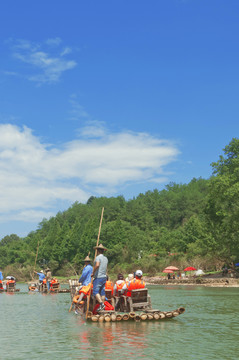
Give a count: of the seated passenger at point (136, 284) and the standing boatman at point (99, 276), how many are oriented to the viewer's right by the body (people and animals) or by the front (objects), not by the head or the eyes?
0

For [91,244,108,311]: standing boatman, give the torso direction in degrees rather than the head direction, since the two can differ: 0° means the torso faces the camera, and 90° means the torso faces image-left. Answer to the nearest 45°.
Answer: approximately 135°

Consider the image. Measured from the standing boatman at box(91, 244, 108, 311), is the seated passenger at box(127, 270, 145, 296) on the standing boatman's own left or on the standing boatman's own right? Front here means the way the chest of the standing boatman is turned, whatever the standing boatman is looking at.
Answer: on the standing boatman's own right

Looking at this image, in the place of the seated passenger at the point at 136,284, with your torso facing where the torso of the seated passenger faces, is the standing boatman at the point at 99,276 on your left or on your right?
on your left
